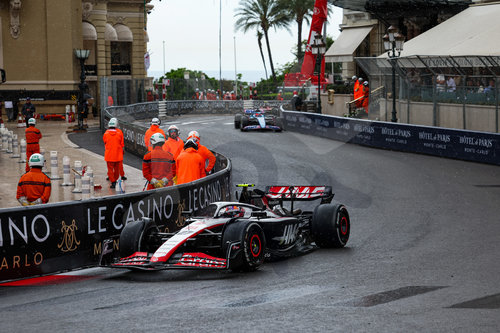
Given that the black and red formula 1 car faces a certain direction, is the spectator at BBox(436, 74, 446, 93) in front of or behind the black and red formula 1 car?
behind

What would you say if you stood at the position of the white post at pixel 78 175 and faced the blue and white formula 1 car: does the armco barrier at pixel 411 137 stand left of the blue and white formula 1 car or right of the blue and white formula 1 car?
right

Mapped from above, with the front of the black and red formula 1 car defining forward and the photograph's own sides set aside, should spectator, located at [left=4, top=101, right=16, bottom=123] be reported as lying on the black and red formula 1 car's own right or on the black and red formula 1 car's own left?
on the black and red formula 1 car's own right

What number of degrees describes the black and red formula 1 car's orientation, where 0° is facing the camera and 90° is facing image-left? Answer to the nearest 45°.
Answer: approximately 45°

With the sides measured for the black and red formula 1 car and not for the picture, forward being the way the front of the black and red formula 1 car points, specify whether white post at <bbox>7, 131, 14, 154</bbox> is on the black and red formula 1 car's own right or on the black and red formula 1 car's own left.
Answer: on the black and red formula 1 car's own right

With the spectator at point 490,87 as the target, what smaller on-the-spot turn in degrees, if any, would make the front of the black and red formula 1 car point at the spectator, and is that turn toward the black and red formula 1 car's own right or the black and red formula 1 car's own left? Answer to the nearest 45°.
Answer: approximately 180°
